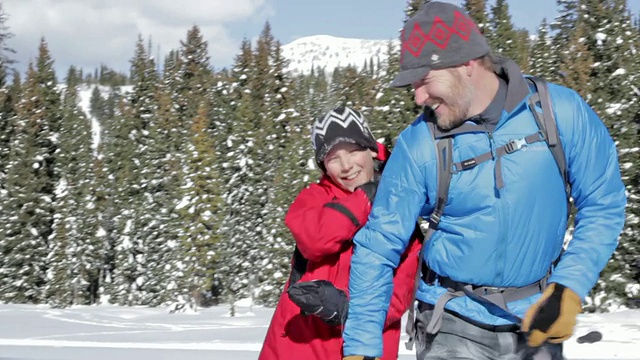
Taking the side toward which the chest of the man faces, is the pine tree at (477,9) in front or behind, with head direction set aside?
behind

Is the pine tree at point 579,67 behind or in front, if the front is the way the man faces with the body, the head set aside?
behind

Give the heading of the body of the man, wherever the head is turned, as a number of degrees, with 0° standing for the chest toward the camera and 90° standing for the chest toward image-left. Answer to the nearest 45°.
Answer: approximately 0°

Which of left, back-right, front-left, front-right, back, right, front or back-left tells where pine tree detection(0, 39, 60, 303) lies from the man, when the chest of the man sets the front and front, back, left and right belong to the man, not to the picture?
back-right

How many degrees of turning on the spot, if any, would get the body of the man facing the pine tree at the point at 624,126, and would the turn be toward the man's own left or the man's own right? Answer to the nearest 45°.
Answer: approximately 180°

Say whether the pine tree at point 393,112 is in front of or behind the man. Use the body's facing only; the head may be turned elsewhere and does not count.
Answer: behind

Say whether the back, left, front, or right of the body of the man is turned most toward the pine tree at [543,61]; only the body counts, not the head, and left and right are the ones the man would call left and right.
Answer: back
